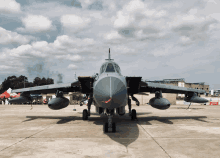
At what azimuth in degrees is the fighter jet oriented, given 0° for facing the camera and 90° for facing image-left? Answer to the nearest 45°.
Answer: approximately 0°
